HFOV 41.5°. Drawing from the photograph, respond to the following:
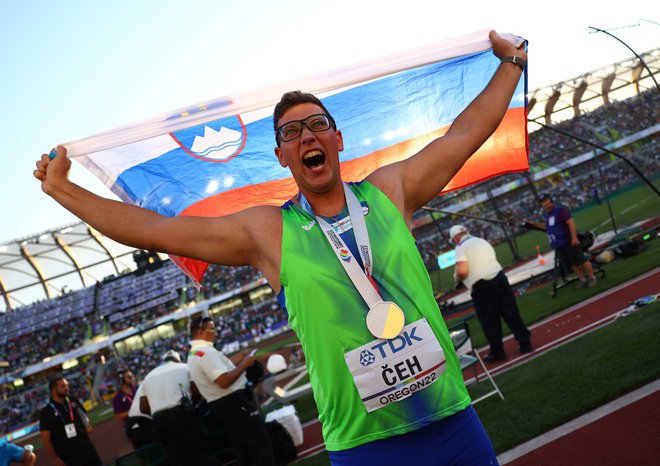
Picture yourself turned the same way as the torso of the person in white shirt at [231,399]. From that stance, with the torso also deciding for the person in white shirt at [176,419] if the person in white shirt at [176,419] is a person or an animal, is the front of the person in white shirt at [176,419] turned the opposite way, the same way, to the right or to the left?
to the left

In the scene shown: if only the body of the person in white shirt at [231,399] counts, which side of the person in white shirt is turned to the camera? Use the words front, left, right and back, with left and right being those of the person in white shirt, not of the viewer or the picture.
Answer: right

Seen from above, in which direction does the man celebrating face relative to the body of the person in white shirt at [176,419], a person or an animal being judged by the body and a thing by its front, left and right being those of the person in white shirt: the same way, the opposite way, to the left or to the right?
the opposite way

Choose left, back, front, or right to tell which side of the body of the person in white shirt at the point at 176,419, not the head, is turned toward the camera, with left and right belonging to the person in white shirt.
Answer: back

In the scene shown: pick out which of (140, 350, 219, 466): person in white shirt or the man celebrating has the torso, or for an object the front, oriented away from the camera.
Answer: the person in white shirt

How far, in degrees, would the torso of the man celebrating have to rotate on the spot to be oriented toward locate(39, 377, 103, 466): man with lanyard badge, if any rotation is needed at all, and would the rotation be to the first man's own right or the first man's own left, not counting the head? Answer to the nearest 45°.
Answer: approximately 135° to the first man's own right

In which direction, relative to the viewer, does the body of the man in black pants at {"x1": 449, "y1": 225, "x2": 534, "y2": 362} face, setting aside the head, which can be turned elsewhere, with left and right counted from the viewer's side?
facing away from the viewer and to the left of the viewer

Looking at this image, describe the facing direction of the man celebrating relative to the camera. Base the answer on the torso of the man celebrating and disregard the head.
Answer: toward the camera
